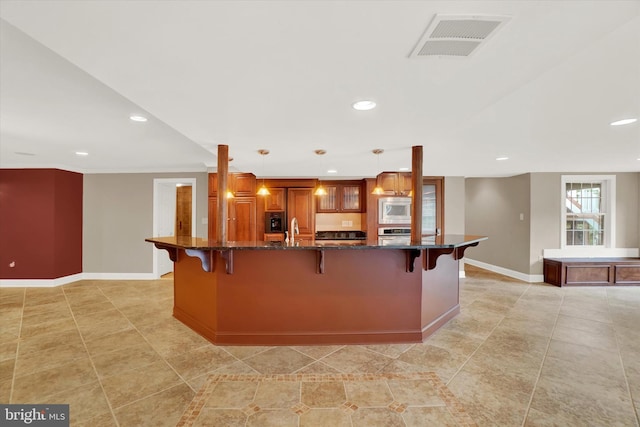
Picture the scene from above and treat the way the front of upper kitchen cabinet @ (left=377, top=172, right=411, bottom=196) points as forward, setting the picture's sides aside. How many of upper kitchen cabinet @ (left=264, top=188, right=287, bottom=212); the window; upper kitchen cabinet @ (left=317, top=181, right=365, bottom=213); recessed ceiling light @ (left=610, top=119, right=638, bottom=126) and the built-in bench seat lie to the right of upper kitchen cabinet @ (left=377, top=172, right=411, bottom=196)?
2

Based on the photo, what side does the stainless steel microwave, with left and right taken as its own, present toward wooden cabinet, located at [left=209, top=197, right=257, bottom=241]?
right

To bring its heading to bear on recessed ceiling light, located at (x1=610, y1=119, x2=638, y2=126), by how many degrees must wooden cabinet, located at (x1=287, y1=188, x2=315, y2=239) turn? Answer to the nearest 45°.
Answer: approximately 45° to its left

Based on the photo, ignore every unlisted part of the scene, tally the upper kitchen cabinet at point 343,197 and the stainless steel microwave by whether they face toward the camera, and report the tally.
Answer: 2

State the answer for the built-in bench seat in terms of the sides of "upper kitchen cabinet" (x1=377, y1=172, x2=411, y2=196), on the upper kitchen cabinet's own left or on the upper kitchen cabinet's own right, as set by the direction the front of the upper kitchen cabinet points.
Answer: on the upper kitchen cabinet's own left

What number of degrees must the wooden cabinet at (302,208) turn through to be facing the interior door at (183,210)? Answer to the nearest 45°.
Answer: approximately 135° to its right

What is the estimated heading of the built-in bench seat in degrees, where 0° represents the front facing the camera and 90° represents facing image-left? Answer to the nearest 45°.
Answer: approximately 0°

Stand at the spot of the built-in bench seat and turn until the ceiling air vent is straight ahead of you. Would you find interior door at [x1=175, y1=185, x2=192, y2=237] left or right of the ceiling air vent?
right

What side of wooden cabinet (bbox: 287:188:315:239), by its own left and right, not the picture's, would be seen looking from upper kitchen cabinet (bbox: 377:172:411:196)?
left

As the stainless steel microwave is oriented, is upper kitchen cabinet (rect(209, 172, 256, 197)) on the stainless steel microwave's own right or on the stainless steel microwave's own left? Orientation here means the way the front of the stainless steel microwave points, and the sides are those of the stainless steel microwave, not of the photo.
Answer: on the stainless steel microwave's own right

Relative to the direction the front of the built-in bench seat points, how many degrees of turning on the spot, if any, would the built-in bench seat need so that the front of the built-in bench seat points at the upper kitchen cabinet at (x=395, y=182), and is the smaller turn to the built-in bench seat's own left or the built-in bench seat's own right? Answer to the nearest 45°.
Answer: approximately 45° to the built-in bench seat's own right

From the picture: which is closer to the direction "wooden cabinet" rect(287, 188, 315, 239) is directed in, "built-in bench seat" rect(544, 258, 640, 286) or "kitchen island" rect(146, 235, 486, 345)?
the kitchen island

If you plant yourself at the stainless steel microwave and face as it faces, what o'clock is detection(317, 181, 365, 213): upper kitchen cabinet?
The upper kitchen cabinet is roughly at 3 o'clock from the stainless steel microwave.
